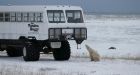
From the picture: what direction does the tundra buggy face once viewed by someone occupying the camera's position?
facing the viewer and to the right of the viewer
